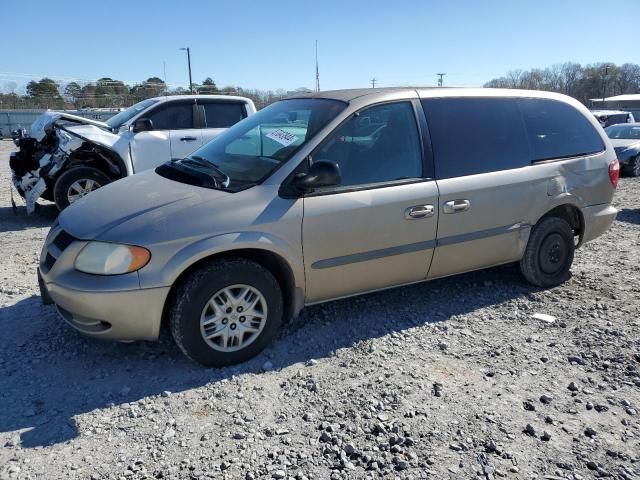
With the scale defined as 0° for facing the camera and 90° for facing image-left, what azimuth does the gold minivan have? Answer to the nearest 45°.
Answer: approximately 45°

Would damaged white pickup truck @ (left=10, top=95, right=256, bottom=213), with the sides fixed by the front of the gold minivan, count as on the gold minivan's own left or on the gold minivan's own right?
on the gold minivan's own right
